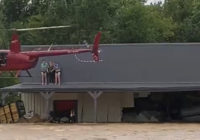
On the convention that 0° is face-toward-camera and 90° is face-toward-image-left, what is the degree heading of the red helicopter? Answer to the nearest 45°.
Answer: approximately 90°
